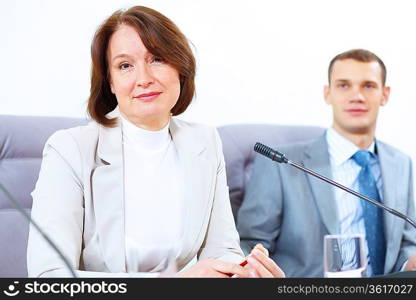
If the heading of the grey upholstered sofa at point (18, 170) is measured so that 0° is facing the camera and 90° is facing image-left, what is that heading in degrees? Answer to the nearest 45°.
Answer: approximately 0°

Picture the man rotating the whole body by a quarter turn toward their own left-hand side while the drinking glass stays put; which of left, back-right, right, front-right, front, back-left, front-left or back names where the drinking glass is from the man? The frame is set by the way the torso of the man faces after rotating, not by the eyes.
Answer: back-right

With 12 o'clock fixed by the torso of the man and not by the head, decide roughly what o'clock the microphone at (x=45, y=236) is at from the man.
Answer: The microphone is roughly at 2 o'clock from the man.

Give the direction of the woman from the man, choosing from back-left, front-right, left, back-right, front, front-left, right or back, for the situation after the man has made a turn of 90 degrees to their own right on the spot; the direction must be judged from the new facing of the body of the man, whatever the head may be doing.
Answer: front

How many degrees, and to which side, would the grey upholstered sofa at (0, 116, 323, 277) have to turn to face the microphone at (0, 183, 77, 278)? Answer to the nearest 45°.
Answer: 0° — it already faces it
